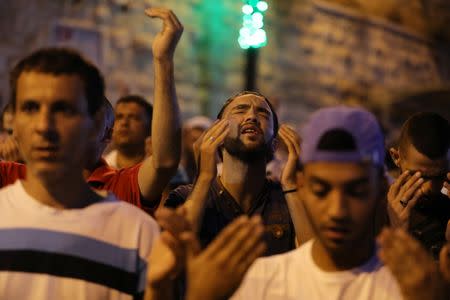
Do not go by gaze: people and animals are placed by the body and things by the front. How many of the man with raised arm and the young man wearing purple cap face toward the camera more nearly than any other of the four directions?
2

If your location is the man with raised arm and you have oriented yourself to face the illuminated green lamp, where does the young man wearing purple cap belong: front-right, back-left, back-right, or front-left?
back-right

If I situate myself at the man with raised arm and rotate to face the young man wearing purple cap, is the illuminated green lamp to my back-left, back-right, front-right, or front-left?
back-left

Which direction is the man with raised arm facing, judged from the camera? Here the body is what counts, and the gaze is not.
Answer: toward the camera

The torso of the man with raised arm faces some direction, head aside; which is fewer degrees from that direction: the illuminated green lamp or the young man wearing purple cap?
the young man wearing purple cap

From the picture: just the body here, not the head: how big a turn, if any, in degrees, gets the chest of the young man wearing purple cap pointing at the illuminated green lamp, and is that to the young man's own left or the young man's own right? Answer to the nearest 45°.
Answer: approximately 180°

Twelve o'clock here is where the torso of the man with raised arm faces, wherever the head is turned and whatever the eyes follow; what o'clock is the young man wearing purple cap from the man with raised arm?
The young man wearing purple cap is roughly at 11 o'clock from the man with raised arm.

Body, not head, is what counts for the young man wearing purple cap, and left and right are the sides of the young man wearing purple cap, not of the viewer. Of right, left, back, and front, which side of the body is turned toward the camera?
front

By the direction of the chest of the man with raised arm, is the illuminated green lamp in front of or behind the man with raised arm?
behind

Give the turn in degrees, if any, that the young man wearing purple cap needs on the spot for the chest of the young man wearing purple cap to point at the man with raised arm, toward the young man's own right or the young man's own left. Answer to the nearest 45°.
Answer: approximately 135° to the young man's own right
